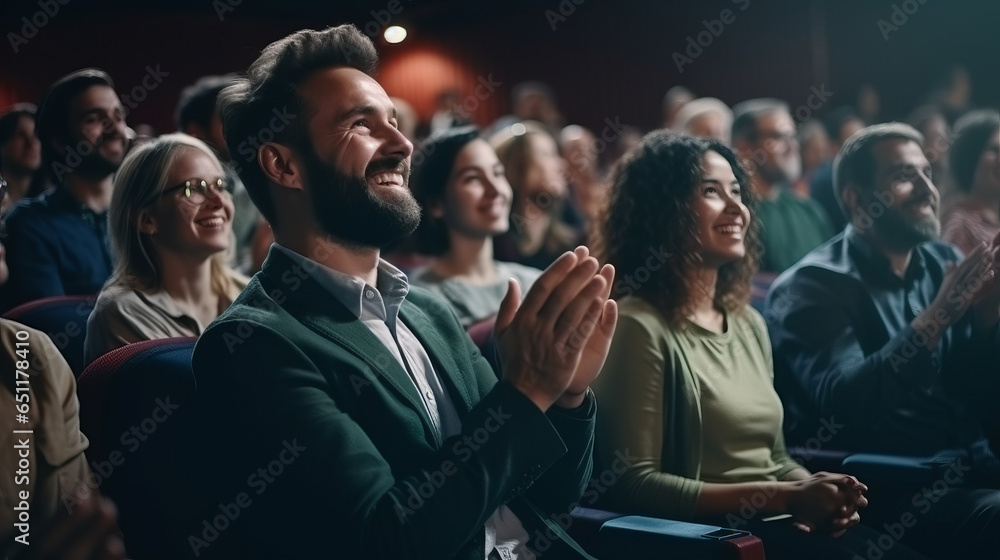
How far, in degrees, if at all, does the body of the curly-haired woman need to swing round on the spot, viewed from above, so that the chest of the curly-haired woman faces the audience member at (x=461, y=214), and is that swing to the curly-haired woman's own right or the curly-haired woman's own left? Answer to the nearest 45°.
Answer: approximately 180°

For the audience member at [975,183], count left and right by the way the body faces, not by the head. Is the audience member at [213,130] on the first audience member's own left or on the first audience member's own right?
on the first audience member's own right

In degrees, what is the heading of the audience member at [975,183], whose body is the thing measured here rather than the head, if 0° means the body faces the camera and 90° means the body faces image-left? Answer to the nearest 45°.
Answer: approximately 315°

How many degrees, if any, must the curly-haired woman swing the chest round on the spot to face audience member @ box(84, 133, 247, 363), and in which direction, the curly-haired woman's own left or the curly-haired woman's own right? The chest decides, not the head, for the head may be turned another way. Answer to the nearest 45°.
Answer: approximately 135° to the curly-haired woman's own right

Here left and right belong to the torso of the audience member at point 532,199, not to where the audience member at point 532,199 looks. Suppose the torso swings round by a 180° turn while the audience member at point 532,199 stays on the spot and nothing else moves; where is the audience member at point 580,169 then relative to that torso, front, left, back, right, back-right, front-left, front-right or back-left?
front-right

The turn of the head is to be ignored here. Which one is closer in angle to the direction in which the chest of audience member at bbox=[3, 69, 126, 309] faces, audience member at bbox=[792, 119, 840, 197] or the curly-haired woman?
the curly-haired woman

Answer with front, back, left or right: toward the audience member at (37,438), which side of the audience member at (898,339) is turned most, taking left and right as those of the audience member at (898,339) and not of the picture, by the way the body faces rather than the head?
right

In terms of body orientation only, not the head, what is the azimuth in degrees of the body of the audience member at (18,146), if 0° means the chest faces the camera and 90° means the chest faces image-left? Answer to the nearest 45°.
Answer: approximately 315°

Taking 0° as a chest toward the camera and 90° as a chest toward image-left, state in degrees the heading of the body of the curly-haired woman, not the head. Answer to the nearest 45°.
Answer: approximately 315°
